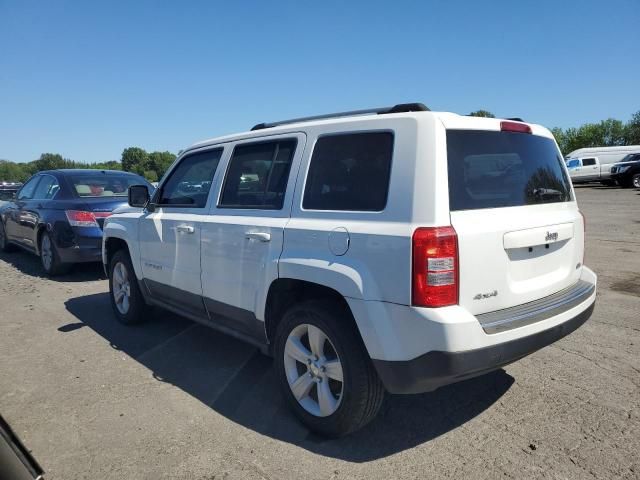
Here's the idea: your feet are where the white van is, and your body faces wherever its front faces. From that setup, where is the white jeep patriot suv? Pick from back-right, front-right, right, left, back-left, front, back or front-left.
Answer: left

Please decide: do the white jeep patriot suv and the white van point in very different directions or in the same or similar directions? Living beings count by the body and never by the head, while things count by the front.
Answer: same or similar directions

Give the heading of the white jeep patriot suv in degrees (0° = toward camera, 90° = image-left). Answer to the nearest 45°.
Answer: approximately 135°

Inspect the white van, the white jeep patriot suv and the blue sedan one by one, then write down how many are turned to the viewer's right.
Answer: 0

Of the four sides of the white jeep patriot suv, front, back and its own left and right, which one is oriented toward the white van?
right

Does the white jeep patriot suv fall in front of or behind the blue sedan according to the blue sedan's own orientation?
behind

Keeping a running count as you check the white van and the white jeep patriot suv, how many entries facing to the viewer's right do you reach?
0

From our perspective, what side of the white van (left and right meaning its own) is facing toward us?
left

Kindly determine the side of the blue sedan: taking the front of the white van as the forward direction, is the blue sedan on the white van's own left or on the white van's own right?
on the white van's own left

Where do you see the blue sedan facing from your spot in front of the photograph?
facing away from the viewer and to the left of the viewer

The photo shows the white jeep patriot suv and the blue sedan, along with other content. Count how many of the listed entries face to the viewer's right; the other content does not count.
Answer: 0

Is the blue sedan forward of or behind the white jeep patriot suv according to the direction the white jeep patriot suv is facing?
forward

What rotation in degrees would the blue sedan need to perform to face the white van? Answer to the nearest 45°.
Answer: approximately 135° to its right
